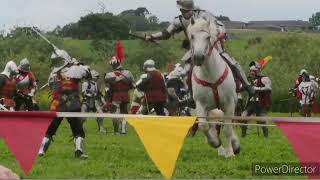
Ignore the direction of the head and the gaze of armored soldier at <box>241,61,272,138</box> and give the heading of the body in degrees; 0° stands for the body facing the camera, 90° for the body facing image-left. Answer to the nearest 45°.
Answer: approximately 45°

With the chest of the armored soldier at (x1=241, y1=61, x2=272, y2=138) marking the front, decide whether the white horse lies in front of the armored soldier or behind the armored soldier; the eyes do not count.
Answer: in front

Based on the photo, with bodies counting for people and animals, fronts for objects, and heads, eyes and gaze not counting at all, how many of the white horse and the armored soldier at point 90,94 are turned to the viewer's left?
0

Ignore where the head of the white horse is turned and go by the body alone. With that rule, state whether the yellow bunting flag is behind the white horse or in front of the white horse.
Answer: in front

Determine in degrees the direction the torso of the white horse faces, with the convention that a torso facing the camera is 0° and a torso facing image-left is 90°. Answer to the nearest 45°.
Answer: approximately 0°

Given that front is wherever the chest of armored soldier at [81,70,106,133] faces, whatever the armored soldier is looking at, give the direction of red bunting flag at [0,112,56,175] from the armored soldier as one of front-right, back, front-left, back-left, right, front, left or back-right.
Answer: front-right
